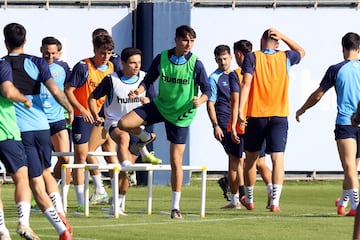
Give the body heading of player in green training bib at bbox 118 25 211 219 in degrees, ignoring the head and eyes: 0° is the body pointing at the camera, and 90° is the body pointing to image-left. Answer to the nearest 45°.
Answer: approximately 0°
